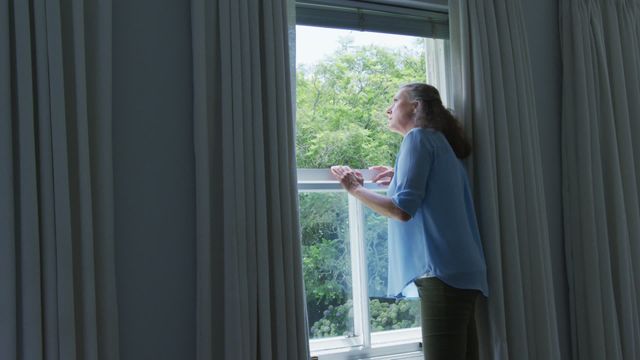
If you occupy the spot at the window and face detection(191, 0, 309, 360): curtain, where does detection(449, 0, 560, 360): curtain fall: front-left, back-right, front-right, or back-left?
back-left

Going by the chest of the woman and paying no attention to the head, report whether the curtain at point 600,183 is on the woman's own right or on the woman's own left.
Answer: on the woman's own right

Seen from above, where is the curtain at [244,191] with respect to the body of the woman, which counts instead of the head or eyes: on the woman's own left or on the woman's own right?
on the woman's own left

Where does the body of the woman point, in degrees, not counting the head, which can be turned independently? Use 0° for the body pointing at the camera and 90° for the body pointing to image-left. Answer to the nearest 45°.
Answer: approximately 135°
